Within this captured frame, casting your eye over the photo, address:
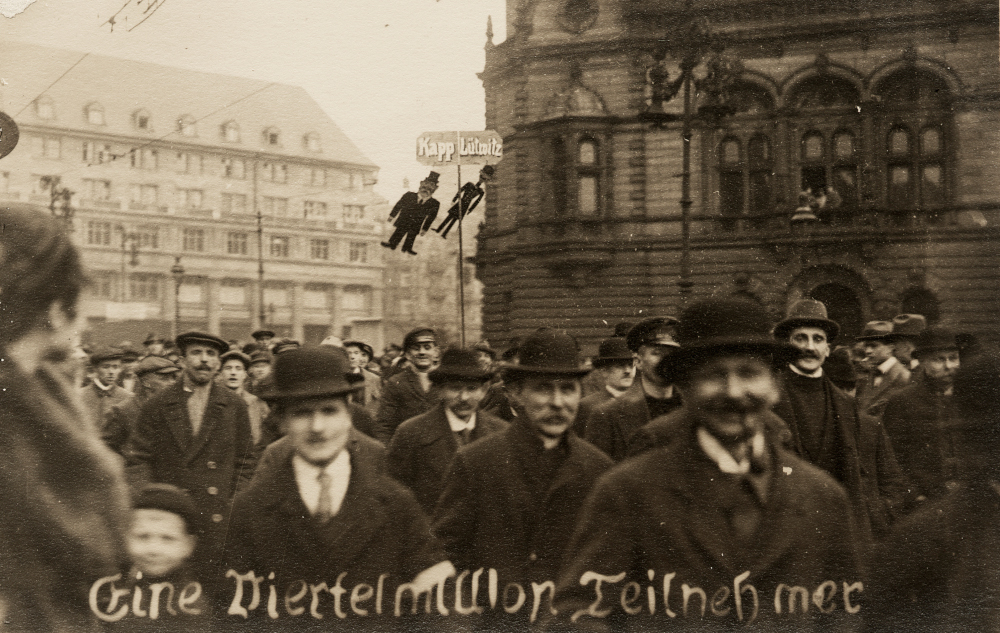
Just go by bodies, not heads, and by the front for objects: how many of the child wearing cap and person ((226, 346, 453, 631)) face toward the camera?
2

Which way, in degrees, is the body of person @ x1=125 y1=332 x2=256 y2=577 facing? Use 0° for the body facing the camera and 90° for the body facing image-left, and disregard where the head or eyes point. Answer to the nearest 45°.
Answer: approximately 0°

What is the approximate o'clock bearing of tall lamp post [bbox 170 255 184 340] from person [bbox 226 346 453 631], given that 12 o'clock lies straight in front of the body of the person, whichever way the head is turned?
The tall lamp post is roughly at 5 o'clock from the person.

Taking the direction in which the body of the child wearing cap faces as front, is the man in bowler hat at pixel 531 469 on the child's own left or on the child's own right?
on the child's own left

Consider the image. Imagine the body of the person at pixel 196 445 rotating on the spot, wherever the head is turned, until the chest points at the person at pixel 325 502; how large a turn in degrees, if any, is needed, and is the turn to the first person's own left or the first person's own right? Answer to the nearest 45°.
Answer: approximately 45° to the first person's own left
